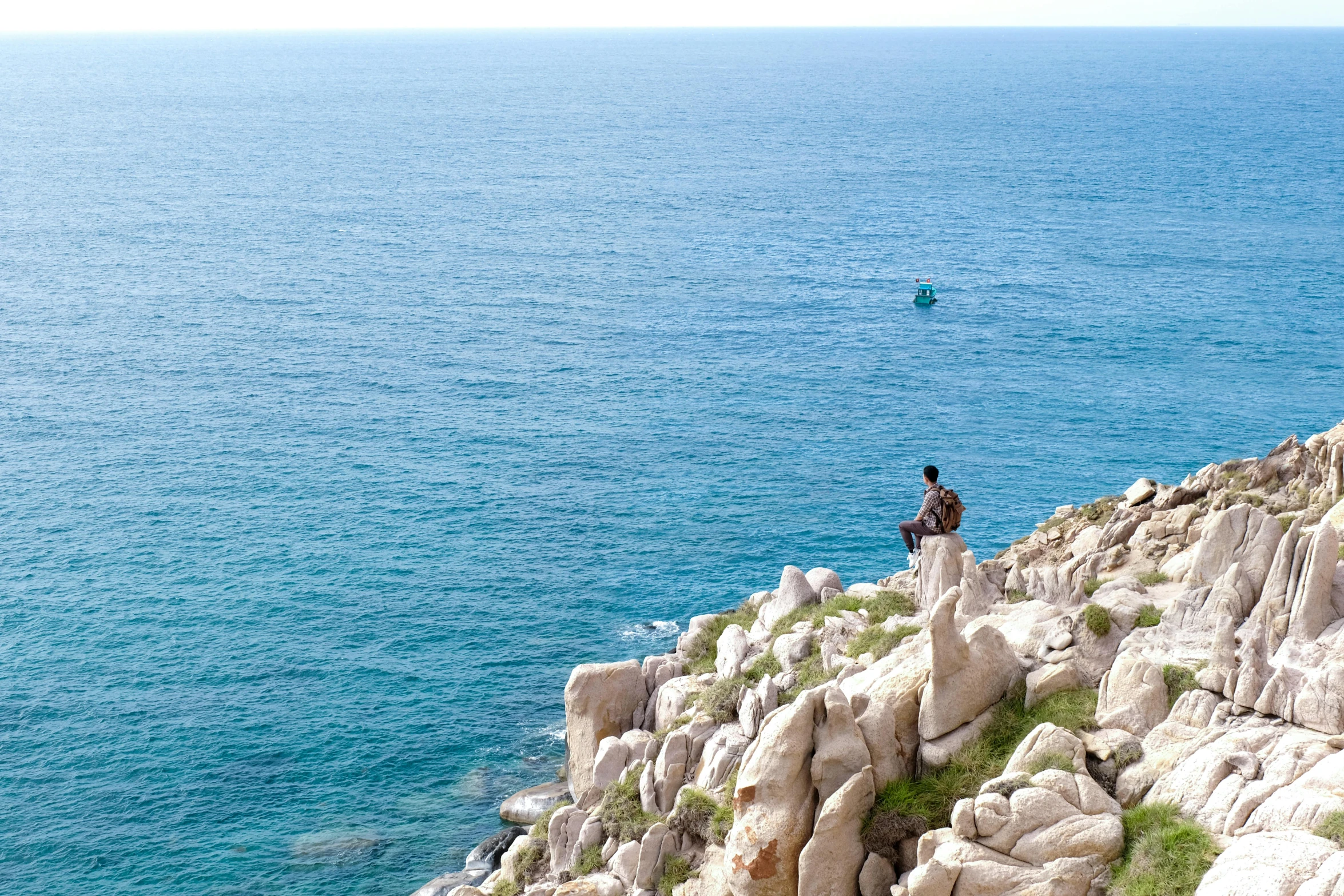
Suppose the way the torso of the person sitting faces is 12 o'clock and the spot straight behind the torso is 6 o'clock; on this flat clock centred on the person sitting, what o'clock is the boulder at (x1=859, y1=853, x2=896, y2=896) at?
The boulder is roughly at 9 o'clock from the person sitting.

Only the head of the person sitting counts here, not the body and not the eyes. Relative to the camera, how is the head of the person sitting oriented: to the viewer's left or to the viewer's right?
to the viewer's left

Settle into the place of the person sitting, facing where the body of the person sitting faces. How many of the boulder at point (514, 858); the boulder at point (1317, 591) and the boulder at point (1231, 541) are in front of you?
1

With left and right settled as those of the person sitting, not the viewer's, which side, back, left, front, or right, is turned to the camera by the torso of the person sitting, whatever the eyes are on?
left
